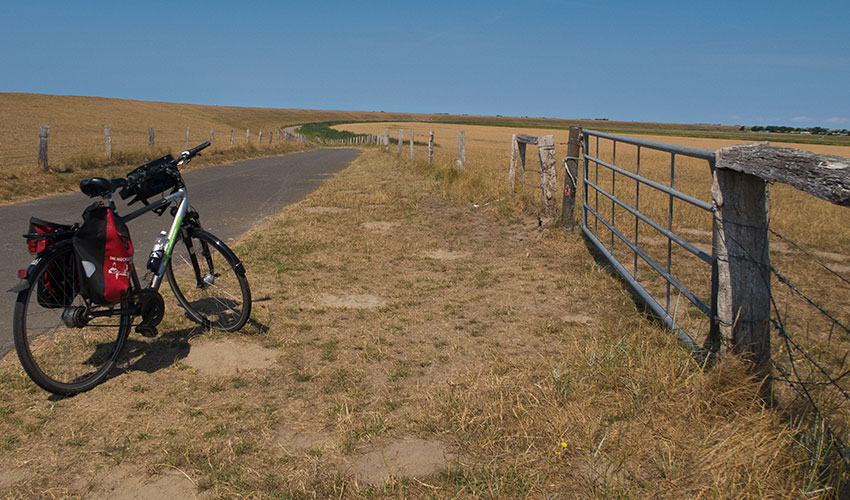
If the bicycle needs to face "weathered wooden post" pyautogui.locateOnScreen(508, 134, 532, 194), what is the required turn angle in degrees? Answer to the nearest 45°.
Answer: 0° — it already faces it

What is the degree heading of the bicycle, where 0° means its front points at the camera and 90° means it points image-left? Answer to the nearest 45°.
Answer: approximately 225°

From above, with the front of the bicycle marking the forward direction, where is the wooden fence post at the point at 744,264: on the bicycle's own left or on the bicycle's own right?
on the bicycle's own right
